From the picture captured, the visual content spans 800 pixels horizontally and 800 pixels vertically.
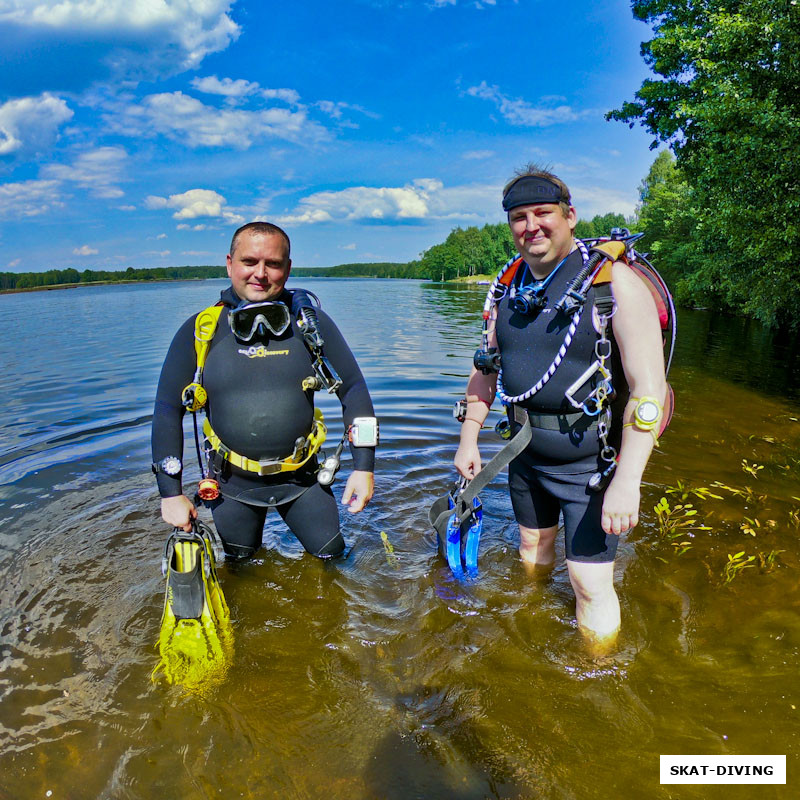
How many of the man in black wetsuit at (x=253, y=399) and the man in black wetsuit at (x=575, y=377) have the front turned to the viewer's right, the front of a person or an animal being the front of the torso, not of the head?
0

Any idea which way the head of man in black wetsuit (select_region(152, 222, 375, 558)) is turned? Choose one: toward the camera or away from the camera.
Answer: toward the camera

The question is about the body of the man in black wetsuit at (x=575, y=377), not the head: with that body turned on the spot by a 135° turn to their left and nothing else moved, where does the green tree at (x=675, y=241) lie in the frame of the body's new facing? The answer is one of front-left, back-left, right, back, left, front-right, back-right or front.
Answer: left

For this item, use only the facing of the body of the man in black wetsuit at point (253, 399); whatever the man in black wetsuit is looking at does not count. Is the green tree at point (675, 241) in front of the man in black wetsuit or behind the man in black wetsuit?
behind

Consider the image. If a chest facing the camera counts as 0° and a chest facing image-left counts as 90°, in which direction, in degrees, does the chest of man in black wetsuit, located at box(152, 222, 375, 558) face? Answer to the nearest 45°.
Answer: approximately 0°

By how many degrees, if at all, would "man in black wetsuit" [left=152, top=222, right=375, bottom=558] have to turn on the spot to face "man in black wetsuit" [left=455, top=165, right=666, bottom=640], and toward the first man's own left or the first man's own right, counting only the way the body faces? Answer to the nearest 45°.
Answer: approximately 45° to the first man's own left

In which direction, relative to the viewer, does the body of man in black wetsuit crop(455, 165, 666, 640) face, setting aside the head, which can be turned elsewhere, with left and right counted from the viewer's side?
facing the viewer and to the left of the viewer
